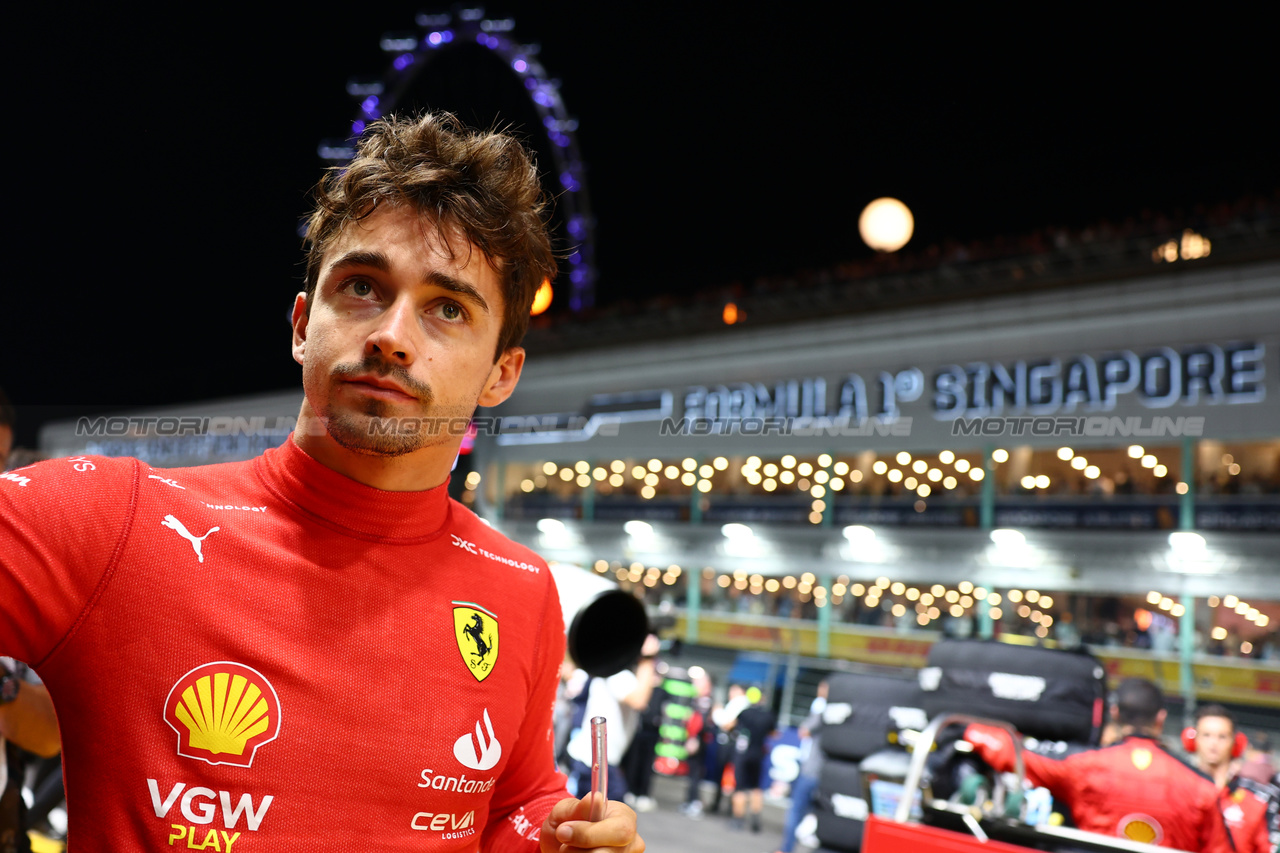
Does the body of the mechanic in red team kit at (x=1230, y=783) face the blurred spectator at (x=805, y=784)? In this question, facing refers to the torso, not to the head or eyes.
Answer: no

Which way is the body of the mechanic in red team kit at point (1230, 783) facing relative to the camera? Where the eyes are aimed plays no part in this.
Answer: toward the camera

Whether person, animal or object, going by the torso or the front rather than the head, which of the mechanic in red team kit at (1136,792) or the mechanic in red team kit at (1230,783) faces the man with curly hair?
the mechanic in red team kit at (1230,783)

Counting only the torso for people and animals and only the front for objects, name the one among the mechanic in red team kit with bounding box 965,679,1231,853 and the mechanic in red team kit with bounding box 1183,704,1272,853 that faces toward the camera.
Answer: the mechanic in red team kit with bounding box 1183,704,1272,853

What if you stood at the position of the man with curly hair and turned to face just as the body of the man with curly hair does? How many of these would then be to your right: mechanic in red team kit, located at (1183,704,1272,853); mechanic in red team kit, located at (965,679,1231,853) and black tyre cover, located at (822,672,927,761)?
0

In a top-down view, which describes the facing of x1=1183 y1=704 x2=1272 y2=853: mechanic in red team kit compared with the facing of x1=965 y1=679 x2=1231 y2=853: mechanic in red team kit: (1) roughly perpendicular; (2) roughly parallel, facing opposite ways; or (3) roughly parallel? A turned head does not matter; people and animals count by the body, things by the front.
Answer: roughly parallel, facing opposite ways

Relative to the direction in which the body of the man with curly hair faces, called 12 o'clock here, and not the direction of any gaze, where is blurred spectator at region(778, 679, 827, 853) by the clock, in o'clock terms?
The blurred spectator is roughly at 7 o'clock from the man with curly hair.

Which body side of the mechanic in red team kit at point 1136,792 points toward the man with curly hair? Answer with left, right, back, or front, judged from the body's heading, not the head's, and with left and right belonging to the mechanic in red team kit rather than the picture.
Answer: back

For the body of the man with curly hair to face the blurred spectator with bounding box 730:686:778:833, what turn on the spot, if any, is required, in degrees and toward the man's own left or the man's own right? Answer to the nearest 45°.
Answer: approximately 135° to the man's own left

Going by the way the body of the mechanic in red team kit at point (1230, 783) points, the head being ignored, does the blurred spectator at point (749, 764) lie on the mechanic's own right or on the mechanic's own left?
on the mechanic's own right

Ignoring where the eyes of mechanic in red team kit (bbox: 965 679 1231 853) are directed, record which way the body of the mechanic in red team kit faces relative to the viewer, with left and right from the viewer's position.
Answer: facing away from the viewer

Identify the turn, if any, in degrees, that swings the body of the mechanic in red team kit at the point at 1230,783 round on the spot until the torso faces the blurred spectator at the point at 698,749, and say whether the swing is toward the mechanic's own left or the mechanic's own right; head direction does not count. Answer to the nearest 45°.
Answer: approximately 135° to the mechanic's own right

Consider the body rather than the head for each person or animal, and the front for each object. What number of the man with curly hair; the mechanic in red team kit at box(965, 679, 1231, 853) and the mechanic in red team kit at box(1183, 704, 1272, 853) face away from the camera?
1
